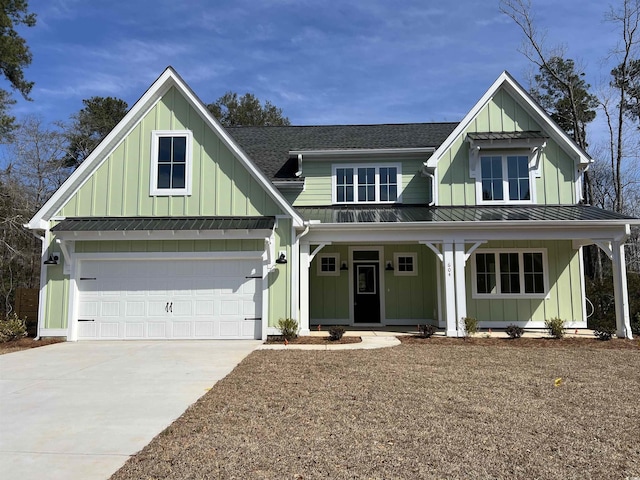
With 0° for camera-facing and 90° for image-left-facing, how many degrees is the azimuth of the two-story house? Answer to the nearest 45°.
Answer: approximately 0°

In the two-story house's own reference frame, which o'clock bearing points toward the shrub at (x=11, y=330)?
The shrub is roughly at 3 o'clock from the two-story house.

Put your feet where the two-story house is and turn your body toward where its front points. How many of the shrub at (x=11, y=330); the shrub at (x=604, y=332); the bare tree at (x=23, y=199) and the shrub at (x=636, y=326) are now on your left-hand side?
2

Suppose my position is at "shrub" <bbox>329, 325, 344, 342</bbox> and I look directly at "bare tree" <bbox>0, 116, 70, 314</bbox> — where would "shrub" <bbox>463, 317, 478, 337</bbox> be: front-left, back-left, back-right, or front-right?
back-right

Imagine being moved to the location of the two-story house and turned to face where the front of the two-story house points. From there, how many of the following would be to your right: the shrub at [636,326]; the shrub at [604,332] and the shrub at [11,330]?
1

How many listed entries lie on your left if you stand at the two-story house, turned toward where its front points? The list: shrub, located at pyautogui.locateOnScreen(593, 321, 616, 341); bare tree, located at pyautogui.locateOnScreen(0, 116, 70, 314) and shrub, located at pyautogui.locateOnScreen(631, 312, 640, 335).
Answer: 2

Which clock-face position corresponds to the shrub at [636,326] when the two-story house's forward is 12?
The shrub is roughly at 9 o'clock from the two-story house.

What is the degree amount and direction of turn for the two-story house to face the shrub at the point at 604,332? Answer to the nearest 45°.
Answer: approximately 90° to its left
